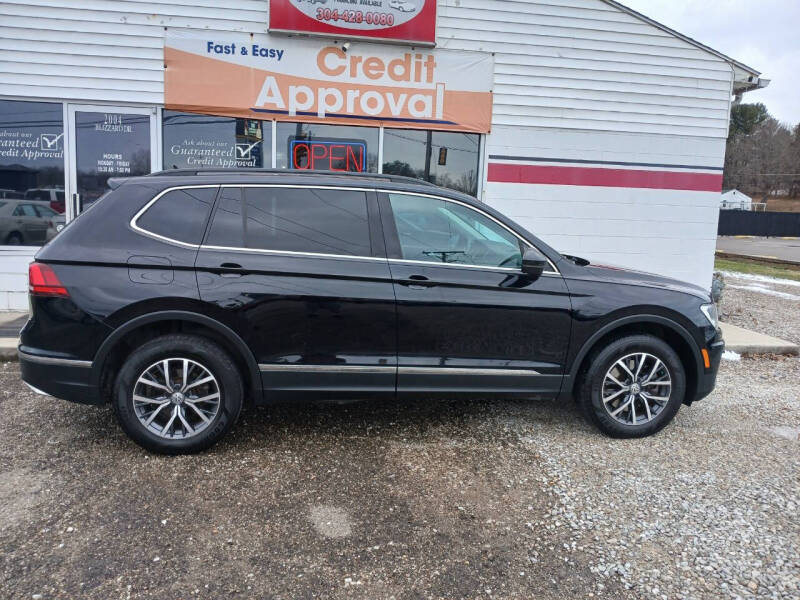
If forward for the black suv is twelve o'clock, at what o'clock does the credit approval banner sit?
The credit approval banner is roughly at 9 o'clock from the black suv.

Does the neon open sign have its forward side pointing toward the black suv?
yes

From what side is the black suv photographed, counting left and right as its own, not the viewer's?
right

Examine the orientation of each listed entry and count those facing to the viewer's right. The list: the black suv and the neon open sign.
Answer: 1

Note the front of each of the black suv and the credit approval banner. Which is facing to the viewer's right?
the black suv

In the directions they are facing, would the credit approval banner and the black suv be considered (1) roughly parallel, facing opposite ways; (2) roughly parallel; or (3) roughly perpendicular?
roughly perpendicular

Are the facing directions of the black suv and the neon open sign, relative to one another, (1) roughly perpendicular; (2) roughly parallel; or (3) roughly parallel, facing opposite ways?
roughly perpendicular

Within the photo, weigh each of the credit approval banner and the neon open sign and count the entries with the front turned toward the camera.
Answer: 2

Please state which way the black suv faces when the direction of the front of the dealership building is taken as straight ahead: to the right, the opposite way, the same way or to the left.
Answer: to the left

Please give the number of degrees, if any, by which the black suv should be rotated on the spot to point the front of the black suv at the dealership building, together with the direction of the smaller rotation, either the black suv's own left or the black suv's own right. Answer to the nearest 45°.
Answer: approximately 90° to the black suv's own left
